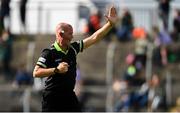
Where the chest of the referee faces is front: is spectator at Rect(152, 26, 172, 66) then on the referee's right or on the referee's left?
on the referee's left

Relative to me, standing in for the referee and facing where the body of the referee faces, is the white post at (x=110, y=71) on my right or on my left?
on my left

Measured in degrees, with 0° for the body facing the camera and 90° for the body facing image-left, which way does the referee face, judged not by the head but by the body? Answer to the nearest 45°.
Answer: approximately 315°

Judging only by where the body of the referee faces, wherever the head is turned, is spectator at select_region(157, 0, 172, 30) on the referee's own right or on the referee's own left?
on the referee's own left

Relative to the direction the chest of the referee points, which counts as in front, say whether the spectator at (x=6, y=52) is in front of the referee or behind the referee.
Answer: behind

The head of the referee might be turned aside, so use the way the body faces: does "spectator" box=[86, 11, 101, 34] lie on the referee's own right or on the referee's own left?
on the referee's own left
